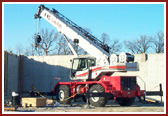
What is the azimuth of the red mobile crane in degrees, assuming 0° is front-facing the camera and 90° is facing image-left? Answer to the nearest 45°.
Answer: approximately 135°
